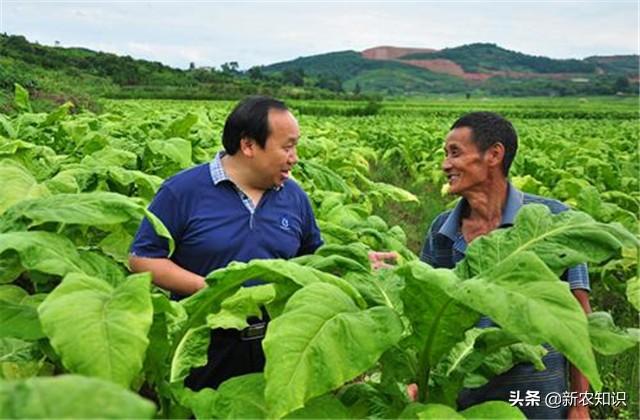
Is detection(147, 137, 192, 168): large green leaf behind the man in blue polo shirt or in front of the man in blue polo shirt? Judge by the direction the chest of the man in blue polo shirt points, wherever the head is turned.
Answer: behind

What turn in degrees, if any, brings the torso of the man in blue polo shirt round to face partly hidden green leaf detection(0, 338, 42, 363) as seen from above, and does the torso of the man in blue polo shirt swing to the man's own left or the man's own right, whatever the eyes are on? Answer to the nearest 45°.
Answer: approximately 90° to the man's own right

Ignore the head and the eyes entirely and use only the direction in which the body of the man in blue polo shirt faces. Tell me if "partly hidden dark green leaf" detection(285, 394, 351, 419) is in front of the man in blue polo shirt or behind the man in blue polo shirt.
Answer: in front

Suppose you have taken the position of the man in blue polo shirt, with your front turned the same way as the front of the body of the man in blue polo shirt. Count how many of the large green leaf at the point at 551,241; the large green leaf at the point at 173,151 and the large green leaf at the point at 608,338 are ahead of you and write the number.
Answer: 2

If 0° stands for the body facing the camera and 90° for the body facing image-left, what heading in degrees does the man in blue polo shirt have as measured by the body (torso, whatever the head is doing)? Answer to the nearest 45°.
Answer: approximately 315°

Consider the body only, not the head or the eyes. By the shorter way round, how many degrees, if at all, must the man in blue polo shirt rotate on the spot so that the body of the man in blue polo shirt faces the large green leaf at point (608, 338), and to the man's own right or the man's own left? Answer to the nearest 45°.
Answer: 0° — they already face it

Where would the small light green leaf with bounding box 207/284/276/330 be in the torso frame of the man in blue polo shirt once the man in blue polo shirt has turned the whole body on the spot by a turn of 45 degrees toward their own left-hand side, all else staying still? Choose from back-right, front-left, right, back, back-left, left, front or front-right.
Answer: right

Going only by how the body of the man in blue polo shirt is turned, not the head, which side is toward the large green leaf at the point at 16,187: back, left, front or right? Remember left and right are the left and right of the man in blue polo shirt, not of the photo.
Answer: right

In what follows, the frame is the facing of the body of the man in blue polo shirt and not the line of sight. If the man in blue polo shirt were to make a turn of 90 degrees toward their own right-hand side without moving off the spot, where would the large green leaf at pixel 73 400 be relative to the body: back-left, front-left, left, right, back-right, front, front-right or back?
front-left

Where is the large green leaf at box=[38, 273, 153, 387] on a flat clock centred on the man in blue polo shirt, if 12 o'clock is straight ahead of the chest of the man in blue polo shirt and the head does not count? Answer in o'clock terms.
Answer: The large green leaf is roughly at 2 o'clock from the man in blue polo shirt.

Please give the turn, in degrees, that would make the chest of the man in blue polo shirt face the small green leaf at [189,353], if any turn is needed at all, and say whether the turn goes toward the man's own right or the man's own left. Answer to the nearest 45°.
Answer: approximately 45° to the man's own right
